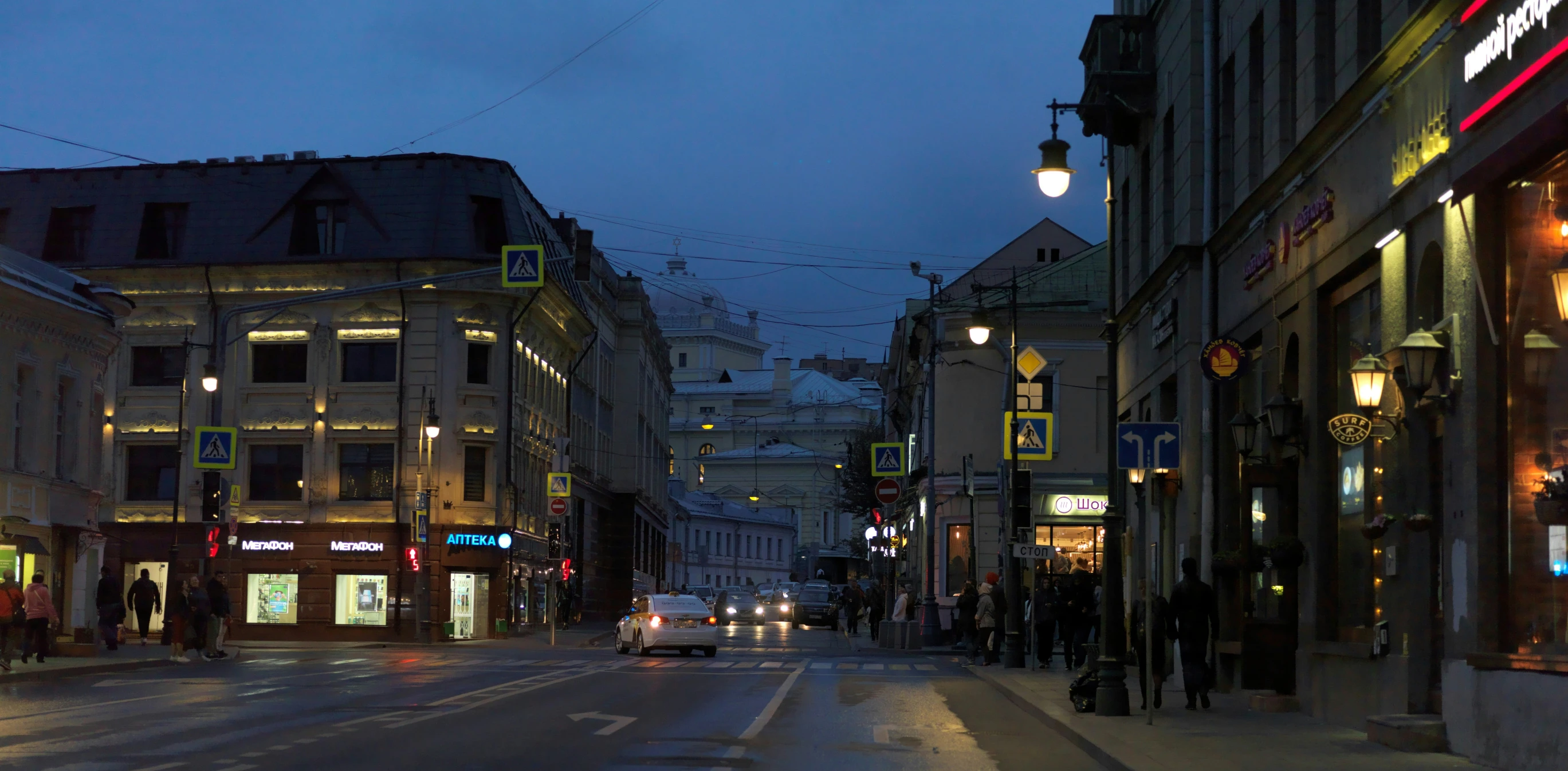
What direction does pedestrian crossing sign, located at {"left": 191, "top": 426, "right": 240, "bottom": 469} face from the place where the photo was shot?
facing the viewer

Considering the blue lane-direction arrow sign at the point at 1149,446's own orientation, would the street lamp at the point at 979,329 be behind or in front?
behind

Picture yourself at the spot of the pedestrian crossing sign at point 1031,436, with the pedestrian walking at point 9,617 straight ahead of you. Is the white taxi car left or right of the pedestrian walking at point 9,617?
right

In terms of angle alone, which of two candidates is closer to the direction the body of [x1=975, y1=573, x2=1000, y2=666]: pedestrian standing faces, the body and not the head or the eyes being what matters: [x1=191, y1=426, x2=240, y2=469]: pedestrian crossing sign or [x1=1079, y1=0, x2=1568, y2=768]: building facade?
the pedestrian crossing sign
